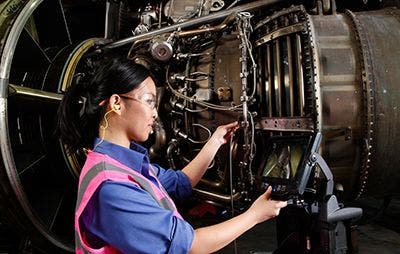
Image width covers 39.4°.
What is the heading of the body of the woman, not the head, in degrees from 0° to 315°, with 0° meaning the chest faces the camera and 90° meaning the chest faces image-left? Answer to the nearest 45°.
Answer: approximately 270°

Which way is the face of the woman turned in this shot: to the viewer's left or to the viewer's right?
to the viewer's right
